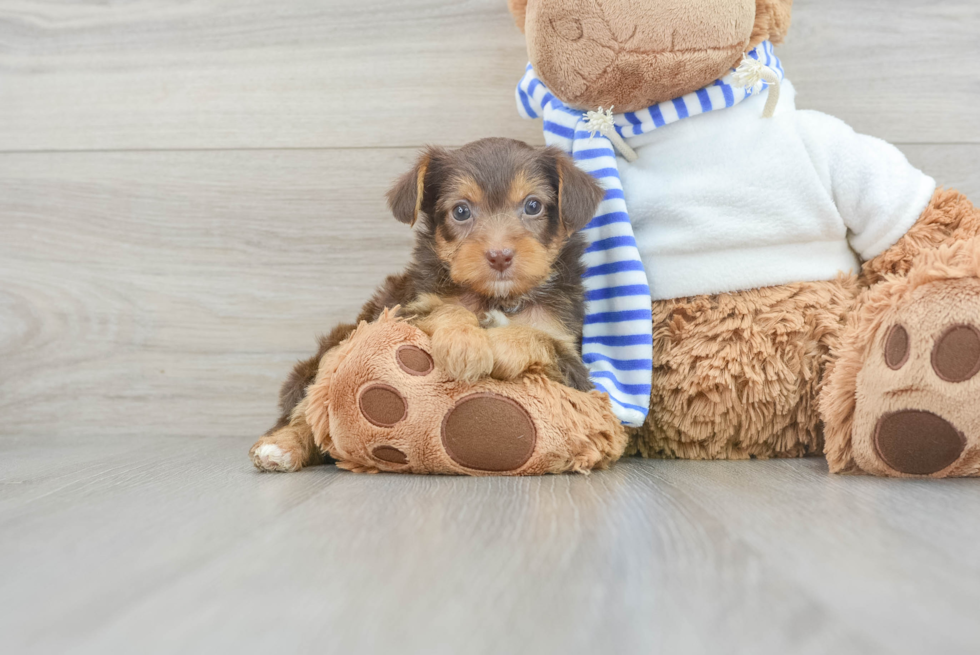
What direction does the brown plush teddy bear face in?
toward the camera

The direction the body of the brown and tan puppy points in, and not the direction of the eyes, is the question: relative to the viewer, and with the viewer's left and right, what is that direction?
facing the viewer

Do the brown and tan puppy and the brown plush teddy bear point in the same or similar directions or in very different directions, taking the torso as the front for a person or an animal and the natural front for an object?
same or similar directions

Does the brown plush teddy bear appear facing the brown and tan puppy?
no

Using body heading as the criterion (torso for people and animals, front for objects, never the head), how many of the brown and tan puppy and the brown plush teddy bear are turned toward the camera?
2

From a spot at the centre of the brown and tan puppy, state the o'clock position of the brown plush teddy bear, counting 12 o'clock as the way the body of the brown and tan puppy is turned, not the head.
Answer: The brown plush teddy bear is roughly at 9 o'clock from the brown and tan puppy.
